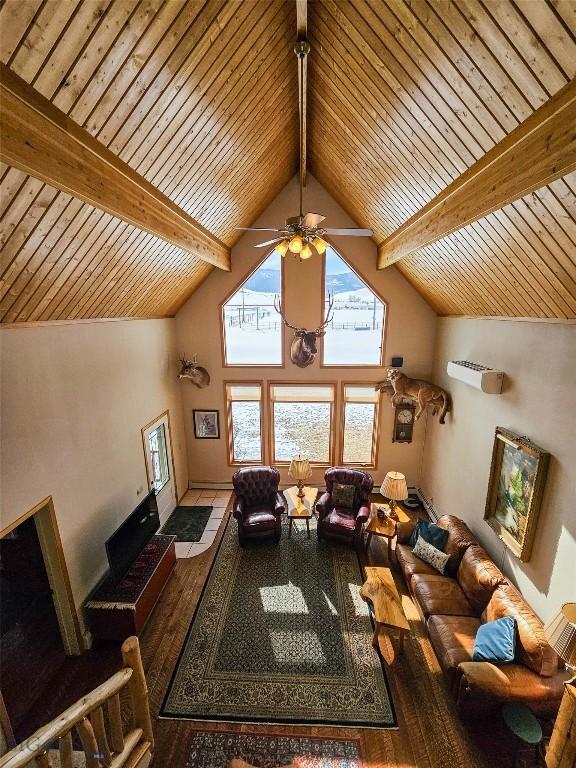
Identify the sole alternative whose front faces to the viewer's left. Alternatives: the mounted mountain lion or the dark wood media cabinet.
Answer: the mounted mountain lion

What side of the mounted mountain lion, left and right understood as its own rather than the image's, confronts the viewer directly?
left

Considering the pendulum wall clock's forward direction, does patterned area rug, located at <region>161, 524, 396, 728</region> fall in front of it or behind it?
in front

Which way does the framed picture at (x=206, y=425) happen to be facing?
toward the camera

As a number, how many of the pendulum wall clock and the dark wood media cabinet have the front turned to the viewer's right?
1

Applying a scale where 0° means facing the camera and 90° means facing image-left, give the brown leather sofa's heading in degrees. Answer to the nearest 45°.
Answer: approximately 90°

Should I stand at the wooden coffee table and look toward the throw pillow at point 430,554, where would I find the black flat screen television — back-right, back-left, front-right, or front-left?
back-left

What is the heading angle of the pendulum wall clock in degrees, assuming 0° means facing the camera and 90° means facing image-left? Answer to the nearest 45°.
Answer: approximately 0°

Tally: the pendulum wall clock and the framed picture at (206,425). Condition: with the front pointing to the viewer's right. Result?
0

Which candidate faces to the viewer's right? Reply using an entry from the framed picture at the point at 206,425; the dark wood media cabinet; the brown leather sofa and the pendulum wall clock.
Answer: the dark wood media cabinet

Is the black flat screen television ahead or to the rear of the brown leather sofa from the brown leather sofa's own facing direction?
ahead

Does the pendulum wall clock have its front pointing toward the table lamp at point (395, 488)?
yes

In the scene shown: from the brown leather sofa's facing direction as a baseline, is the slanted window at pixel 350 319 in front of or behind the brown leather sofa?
in front

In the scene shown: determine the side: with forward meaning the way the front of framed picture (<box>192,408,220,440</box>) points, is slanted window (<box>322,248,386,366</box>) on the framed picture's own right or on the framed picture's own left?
on the framed picture's own left

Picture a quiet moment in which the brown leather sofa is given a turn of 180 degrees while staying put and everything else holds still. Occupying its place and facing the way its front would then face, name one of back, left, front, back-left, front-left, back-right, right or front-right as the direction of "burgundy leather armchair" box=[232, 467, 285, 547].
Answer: back
